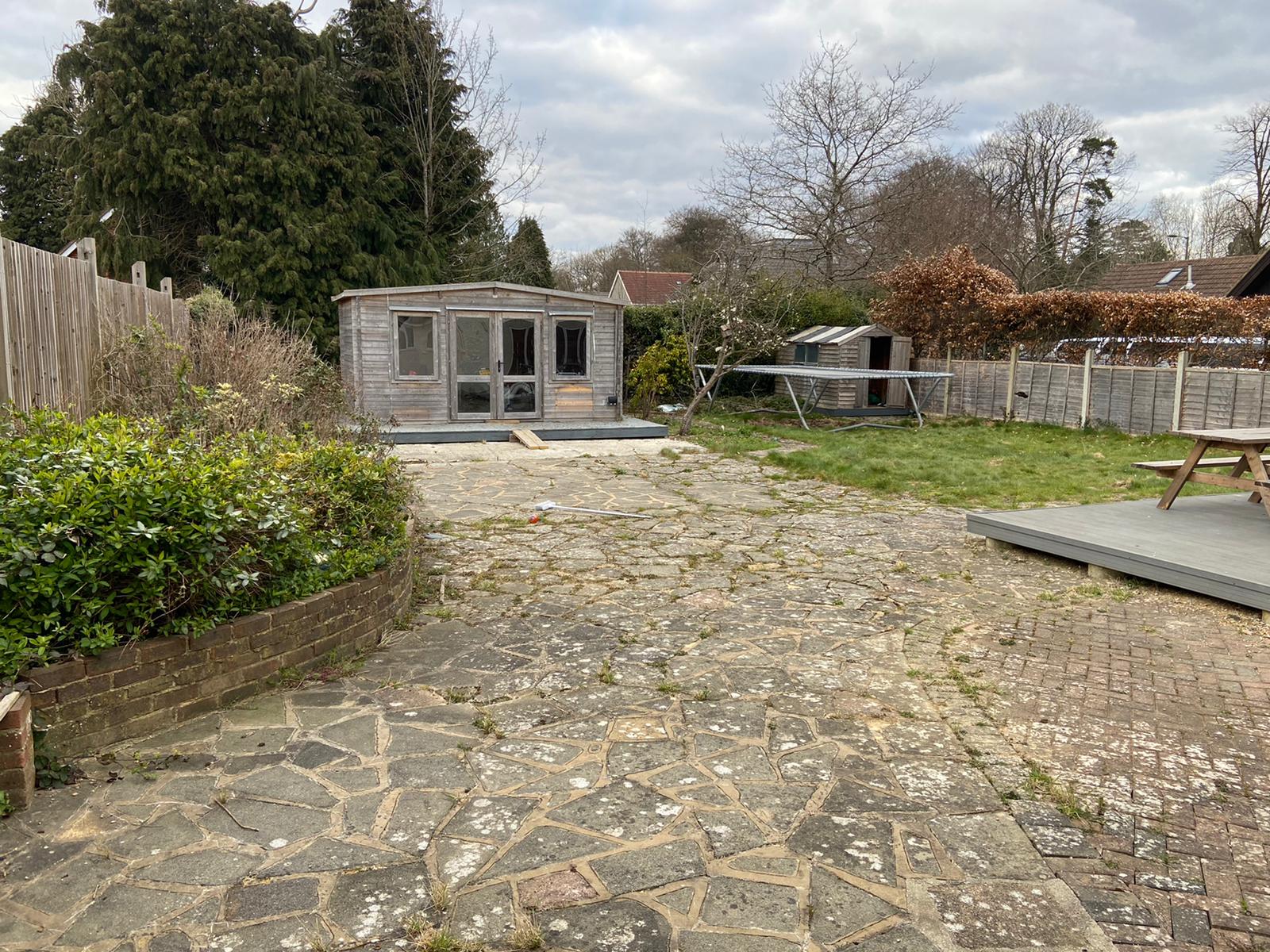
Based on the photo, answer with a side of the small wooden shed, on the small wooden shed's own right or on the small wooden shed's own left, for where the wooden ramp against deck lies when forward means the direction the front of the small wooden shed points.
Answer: on the small wooden shed's own right

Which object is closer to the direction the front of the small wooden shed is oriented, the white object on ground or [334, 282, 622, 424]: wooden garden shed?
the white object on ground

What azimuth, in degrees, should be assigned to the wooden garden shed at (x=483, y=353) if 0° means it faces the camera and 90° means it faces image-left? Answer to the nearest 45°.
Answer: approximately 0°

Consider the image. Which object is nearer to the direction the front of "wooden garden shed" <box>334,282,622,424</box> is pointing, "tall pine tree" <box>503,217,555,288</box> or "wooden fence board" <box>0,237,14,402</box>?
the wooden fence board

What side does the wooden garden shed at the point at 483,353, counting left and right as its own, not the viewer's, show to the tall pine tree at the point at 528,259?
back

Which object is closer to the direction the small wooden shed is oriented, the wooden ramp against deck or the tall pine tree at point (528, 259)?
the wooden ramp against deck

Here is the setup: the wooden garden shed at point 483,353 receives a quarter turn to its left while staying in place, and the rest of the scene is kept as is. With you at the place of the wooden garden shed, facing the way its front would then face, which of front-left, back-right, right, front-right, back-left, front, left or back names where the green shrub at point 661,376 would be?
front-left

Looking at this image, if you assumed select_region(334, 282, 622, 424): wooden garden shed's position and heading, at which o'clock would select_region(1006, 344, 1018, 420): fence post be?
The fence post is roughly at 9 o'clock from the wooden garden shed.

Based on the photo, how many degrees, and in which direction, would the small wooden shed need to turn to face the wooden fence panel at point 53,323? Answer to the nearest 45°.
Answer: approximately 45° to its right
